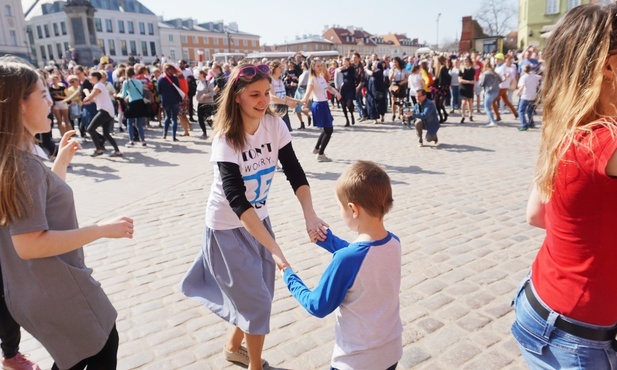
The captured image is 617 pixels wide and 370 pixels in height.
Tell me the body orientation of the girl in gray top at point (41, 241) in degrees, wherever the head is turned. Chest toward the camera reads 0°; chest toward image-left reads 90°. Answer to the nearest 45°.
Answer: approximately 270°

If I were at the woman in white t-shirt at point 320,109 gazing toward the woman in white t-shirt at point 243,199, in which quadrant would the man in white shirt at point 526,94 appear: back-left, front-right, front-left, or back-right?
back-left

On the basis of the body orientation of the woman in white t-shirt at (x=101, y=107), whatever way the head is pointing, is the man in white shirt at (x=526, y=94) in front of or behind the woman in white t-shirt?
behind

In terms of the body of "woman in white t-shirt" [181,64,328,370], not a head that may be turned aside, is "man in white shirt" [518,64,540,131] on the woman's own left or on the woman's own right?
on the woman's own left

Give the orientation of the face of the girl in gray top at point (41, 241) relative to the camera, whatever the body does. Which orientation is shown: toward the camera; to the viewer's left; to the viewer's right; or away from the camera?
to the viewer's right

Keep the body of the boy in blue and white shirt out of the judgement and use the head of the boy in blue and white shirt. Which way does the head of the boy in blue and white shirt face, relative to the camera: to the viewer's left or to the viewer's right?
to the viewer's left

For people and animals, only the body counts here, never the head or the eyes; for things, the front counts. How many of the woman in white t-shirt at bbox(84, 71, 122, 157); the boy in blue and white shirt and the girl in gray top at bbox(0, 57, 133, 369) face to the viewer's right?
1

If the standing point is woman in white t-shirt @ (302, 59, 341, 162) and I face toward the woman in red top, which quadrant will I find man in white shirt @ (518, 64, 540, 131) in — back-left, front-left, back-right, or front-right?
back-left

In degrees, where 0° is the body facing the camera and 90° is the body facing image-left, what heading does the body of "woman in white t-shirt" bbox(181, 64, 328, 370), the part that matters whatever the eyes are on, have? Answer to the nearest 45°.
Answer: approximately 315°
